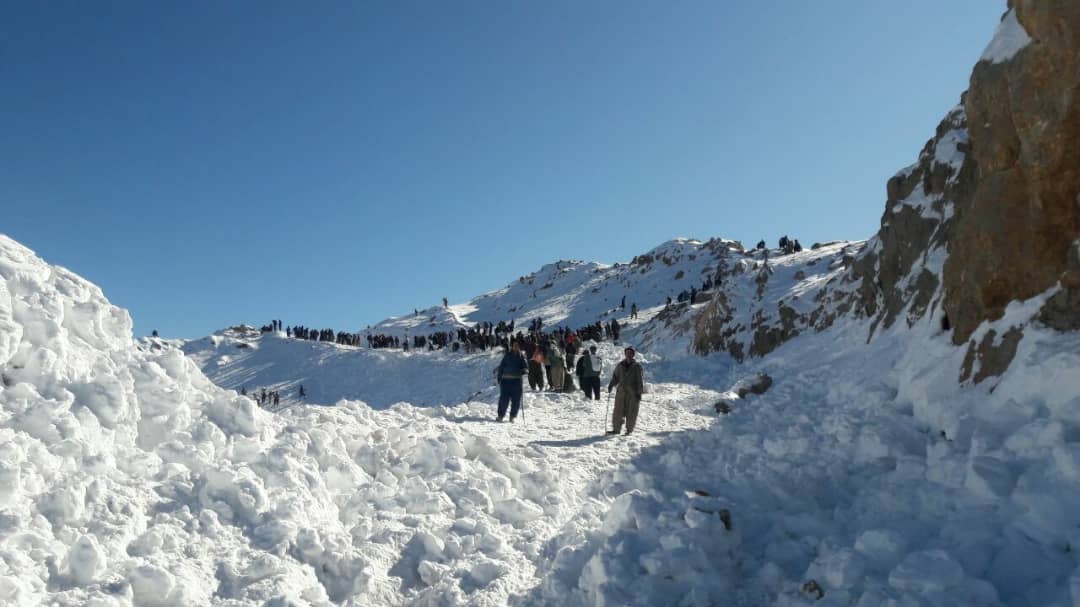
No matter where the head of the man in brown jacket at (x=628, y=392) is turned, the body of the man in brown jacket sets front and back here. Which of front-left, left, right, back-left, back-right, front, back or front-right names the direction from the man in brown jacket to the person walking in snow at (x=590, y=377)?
back

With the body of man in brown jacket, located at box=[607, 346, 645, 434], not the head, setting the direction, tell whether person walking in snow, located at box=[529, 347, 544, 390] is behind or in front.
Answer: behind

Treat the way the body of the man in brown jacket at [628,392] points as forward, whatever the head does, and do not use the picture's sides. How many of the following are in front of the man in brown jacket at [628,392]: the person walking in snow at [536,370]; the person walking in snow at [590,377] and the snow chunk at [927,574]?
1

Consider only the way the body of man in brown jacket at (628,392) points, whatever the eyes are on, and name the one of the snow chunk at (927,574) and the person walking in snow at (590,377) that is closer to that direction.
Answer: the snow chunk

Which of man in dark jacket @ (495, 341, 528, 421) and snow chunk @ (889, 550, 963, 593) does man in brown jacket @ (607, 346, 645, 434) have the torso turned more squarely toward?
the snow chunk

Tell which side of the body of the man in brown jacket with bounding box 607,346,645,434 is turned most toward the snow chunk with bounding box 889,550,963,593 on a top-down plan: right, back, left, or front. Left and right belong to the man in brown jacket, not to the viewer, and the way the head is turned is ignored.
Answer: front

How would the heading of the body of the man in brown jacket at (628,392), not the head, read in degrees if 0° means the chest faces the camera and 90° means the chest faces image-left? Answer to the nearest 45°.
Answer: approximately 0°

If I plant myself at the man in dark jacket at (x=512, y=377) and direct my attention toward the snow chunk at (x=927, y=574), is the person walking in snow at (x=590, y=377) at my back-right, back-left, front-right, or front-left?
back-left

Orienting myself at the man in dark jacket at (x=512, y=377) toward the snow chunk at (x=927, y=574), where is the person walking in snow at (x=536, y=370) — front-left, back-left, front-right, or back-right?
back-left

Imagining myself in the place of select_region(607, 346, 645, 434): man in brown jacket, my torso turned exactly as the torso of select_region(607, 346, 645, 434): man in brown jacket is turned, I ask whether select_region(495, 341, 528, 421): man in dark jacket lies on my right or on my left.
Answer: on my right
